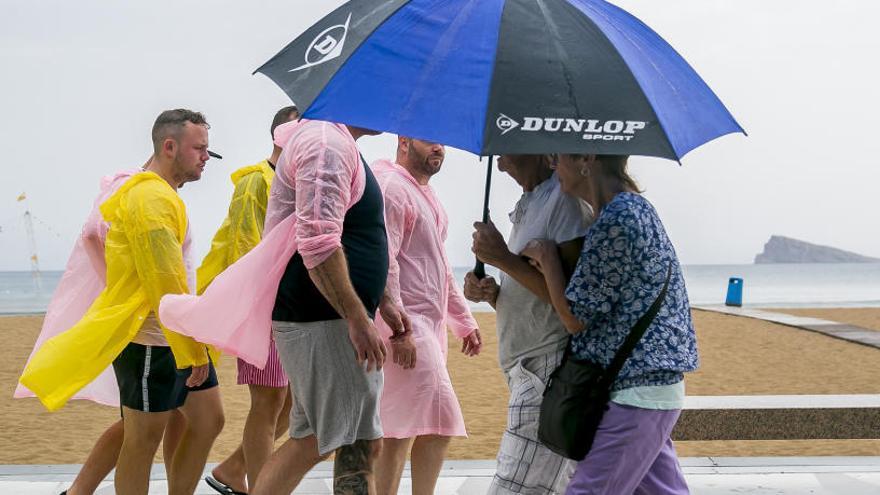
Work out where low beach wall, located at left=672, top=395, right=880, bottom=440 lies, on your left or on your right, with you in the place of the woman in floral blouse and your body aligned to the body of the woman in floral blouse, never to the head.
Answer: on your right

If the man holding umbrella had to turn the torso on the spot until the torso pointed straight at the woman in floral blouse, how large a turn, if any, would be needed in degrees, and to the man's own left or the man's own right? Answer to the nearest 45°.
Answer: approximately 135° to the man's own left

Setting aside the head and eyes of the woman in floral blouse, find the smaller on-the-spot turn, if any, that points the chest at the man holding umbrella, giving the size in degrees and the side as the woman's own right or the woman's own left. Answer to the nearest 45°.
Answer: approximately 45° to the woman's own right

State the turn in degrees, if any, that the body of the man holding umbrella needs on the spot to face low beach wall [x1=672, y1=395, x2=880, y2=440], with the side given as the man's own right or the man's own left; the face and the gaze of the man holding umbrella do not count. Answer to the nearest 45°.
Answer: approximately 135° to the man's own right

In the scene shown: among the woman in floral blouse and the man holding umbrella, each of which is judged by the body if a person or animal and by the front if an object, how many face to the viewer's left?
2

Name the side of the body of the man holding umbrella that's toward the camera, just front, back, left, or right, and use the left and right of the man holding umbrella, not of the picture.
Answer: left

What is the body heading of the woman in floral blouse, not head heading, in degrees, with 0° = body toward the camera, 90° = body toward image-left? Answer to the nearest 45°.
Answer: approximately 90°
